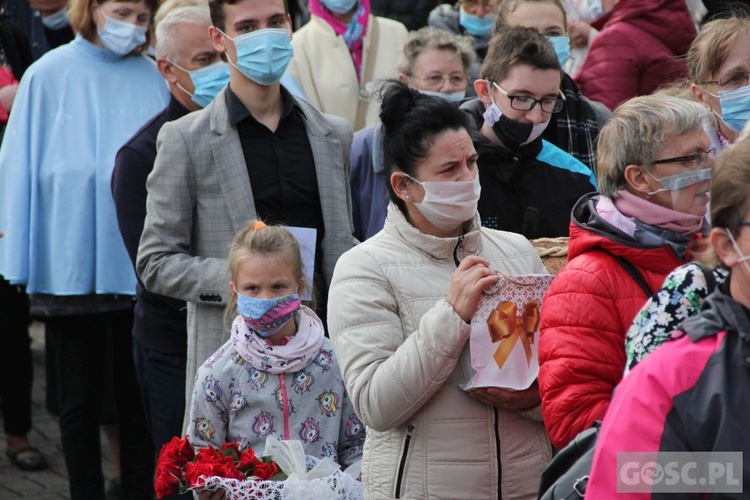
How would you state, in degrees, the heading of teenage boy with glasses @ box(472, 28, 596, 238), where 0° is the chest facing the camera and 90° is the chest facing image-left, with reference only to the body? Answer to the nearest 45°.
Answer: approximately 315°

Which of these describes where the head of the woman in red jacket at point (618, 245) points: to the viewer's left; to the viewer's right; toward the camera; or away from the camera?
to the viewer's right

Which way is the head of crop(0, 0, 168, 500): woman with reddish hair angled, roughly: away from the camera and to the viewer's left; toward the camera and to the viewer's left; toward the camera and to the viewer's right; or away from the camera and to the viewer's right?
toward the camera and to the viewer's right

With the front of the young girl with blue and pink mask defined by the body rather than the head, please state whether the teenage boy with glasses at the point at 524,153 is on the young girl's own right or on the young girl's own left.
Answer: on the young girl's own left

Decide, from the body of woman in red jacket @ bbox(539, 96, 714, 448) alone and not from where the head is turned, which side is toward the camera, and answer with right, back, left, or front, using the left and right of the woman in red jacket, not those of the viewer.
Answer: right
